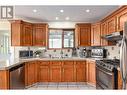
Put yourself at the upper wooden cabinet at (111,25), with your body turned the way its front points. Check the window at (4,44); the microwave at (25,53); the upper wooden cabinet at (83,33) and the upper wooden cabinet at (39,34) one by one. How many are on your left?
0

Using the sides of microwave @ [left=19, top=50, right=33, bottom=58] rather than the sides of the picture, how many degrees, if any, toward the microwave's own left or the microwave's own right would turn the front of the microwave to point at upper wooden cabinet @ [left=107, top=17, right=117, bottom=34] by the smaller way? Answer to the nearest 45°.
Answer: approximately 45° to the microwave's own left

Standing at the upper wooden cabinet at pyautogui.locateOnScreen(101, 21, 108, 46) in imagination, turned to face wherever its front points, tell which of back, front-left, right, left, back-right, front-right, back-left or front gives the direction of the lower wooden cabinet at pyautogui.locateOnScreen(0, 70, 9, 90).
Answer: front

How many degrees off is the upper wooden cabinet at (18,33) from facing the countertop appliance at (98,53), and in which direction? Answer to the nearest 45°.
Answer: approximately 45° to its left

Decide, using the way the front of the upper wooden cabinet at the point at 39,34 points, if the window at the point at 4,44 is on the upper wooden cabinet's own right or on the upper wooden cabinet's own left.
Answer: on the upper wooden cabinet's own right

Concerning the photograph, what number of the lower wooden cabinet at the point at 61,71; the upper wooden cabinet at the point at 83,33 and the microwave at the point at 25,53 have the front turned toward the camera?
3

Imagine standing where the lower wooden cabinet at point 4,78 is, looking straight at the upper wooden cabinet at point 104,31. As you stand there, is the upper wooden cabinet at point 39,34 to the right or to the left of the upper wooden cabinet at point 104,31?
left

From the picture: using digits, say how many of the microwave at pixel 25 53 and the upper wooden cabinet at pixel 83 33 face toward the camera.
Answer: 2

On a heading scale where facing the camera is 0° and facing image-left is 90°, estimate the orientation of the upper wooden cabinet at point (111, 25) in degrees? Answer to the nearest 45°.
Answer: approximately 45°

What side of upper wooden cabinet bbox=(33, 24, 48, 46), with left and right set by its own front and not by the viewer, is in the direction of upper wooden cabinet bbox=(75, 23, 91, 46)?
left

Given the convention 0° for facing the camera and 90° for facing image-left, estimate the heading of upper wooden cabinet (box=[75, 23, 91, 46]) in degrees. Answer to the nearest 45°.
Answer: approximately 0°

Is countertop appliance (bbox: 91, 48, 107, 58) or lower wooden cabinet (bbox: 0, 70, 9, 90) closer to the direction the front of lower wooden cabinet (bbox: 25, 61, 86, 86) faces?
the lower wooden cabinet

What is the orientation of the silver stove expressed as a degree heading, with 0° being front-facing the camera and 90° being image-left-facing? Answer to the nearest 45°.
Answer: approximately 45°

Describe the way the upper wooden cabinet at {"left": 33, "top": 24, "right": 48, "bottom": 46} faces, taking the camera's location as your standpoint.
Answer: facing the viewer

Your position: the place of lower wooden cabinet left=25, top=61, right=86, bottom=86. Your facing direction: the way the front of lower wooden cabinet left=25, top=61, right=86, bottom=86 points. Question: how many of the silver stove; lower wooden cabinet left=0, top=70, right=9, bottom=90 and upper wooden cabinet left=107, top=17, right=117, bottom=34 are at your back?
0

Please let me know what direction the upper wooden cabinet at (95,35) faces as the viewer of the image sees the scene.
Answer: facing the viewer and to the left of the viewer
